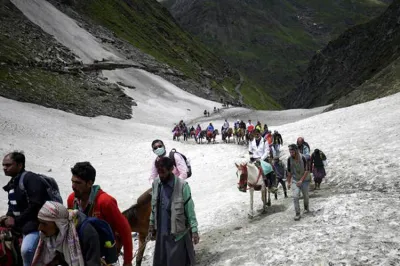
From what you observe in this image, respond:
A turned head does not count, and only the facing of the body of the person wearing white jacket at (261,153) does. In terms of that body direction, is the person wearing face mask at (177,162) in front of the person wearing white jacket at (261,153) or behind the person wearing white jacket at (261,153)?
in front

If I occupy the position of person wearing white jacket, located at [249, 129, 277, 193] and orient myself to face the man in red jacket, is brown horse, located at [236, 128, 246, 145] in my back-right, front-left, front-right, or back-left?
back-right

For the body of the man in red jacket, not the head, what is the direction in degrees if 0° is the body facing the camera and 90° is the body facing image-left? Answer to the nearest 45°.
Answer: approximately 45°

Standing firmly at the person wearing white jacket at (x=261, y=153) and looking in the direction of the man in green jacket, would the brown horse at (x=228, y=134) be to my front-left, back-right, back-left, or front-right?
back-right

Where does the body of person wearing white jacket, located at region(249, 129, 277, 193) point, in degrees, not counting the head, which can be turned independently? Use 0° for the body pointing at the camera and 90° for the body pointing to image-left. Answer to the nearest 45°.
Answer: approximately 45°

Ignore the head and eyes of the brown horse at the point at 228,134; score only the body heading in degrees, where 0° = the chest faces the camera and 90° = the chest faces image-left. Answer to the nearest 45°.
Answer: approximately 315°

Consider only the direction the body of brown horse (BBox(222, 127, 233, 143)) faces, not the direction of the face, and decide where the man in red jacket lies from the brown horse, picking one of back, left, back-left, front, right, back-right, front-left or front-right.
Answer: front-right

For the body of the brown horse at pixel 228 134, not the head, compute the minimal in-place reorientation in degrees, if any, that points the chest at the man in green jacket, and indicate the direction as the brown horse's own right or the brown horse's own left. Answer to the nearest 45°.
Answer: approximately 45° to the brown horse's own right

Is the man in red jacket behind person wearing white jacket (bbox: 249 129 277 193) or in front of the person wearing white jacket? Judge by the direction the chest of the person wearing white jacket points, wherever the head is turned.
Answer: in front

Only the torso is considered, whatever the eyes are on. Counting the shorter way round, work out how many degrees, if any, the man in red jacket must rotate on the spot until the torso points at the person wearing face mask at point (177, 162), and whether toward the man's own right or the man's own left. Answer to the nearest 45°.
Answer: approximately 180°
